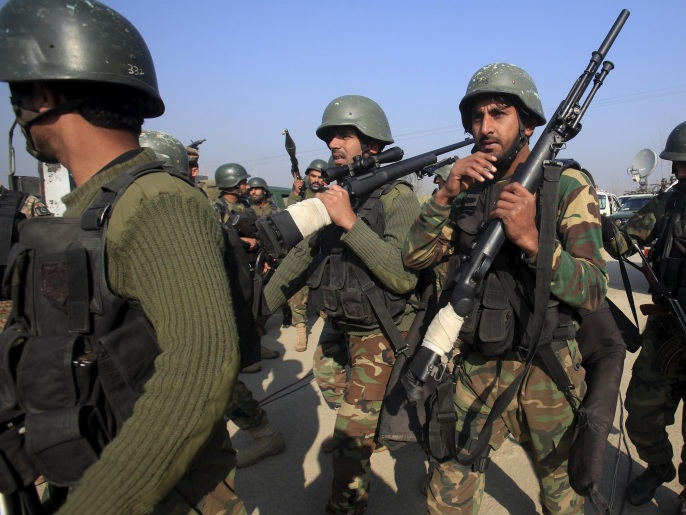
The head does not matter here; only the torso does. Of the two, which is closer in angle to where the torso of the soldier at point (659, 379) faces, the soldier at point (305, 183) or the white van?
the soldier

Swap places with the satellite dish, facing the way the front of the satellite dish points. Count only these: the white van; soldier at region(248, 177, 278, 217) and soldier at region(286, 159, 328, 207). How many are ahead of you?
3

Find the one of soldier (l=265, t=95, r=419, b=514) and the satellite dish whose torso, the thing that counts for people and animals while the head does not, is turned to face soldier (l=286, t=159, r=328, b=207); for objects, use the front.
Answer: the satellite dish

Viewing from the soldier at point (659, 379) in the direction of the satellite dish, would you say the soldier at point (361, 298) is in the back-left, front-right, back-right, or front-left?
back-left

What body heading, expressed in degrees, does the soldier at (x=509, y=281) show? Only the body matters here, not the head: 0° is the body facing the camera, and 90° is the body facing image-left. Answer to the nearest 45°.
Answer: approximately 45°

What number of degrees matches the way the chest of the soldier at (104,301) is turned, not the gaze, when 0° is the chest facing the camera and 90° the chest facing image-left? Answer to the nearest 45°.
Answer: approximately 90°

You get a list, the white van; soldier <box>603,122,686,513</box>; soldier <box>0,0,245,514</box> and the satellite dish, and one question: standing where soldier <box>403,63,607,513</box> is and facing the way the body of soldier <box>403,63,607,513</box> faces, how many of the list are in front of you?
1

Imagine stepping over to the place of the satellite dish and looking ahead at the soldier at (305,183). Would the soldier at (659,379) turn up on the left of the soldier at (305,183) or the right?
left

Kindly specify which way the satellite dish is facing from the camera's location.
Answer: facing the viewer and to the left of the viewer

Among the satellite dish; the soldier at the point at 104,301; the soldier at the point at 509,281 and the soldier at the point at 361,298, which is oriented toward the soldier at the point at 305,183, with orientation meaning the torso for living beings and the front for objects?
the satellite dish

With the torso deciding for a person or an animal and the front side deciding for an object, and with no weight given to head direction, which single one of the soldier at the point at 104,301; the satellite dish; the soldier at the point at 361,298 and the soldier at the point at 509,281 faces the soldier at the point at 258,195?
the satellite dish

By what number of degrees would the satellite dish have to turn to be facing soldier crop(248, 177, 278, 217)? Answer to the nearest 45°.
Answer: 0° — it already faces them
